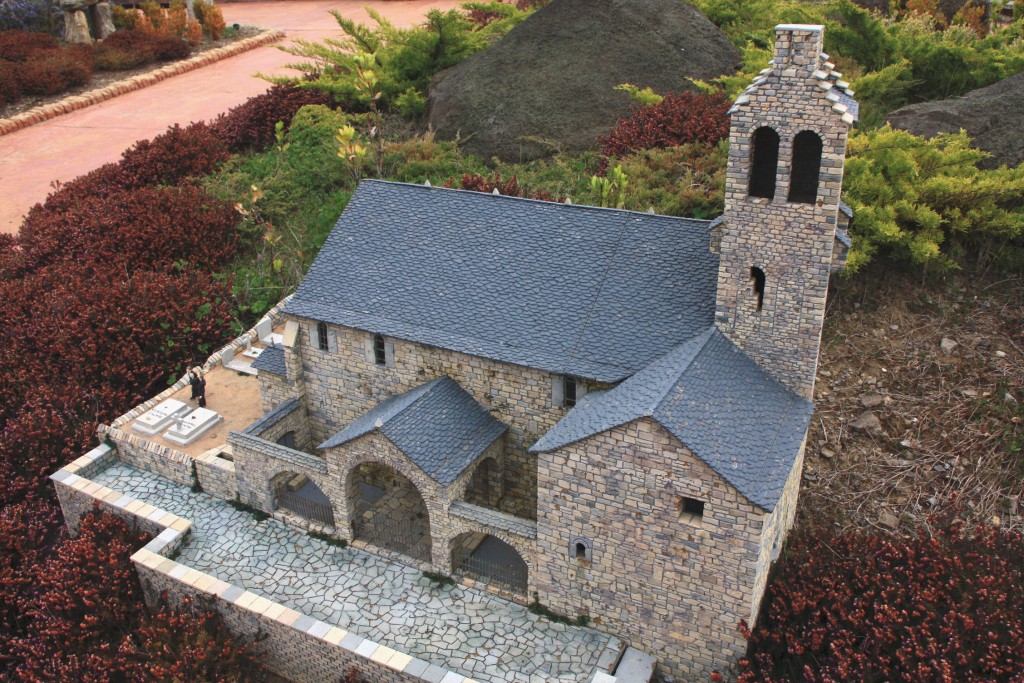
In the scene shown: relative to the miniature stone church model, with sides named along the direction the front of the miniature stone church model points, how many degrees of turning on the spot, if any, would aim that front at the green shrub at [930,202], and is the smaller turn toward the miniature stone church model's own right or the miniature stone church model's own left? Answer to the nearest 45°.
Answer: approximately 180°

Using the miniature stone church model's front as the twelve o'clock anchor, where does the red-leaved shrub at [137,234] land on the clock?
The red-leaved shrub is roughly at 3 o'clock from the miniature stone church model.

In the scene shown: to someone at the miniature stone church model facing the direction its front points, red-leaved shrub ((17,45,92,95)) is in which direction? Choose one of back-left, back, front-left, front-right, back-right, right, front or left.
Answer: right

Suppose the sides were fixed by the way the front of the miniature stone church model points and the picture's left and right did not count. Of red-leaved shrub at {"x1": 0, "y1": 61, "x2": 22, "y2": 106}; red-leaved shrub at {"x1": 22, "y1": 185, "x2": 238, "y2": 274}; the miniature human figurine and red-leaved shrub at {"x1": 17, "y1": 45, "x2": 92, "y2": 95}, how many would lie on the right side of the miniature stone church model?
4

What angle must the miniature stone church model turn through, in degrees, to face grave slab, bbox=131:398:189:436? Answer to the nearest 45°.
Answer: approximately 90° to its right

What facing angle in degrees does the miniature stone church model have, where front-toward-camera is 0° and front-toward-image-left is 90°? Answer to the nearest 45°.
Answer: approximately 45°

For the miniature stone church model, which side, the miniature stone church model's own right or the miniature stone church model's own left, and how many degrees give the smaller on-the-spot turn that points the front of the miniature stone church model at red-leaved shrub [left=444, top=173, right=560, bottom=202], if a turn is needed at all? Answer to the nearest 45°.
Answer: approximately 135° to the miniature stone church model's own right

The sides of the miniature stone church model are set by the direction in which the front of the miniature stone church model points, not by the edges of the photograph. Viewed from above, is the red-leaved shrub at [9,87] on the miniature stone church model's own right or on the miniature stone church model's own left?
on the miniature stone church model's own right

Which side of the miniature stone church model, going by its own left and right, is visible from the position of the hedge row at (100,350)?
right

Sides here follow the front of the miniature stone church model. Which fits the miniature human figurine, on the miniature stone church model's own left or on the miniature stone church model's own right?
on the miniature stone church model's own right
